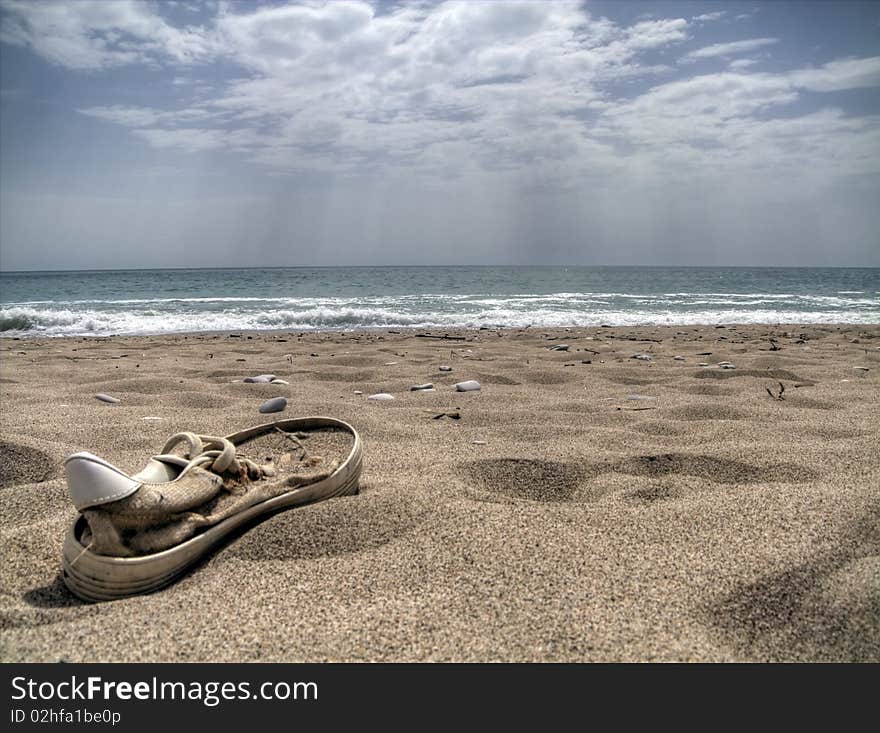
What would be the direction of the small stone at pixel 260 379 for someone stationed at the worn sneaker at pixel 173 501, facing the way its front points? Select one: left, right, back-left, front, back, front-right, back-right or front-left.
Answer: front-left

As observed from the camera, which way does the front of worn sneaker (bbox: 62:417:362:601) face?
facing away from the viewer and to the right of the viewer
